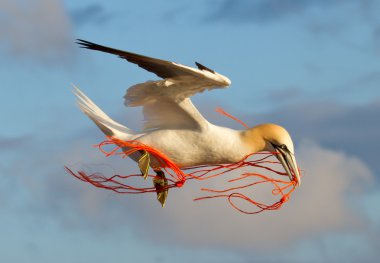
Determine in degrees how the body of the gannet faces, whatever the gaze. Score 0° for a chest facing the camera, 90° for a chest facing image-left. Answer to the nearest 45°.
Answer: approximately 270°
